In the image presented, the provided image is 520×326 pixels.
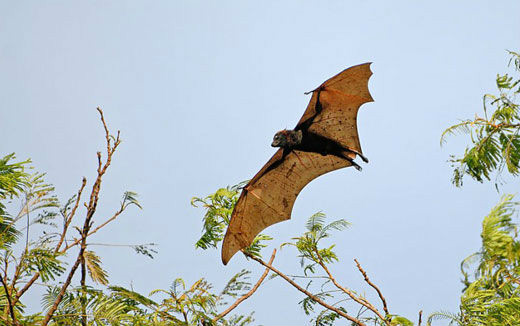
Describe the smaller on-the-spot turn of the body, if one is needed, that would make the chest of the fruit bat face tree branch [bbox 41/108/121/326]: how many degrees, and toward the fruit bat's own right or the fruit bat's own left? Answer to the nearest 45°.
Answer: approximately 45° to the fruit bat's own left

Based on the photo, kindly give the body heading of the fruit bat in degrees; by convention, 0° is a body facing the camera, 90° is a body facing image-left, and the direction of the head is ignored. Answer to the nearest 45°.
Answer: approximately 90°
